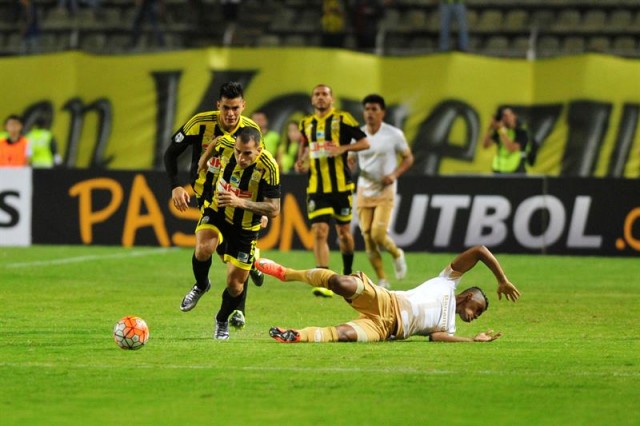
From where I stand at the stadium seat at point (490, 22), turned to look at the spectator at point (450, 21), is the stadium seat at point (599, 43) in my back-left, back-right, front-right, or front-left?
back-left

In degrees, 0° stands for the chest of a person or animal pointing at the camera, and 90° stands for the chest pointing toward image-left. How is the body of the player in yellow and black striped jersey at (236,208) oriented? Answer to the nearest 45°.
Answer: approximately 45°

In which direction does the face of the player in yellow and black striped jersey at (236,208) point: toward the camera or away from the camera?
toward the camera

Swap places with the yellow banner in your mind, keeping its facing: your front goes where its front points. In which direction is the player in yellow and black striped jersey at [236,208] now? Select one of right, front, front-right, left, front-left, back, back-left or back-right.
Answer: front

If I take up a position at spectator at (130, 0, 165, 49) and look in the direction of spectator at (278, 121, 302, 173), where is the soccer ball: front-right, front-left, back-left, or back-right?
front-right

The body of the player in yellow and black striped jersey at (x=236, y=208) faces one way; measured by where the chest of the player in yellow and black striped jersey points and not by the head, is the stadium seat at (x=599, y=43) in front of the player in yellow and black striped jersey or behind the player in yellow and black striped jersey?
behind

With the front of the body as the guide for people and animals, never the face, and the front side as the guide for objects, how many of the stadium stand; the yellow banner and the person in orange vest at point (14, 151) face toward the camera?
3

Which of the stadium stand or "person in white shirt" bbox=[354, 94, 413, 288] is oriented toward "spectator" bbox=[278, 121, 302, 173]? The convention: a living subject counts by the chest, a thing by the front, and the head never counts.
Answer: the stadium stand

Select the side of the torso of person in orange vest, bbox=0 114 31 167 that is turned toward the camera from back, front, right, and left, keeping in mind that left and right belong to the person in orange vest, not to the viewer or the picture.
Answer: front

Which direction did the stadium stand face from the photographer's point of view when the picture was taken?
facing the viewer

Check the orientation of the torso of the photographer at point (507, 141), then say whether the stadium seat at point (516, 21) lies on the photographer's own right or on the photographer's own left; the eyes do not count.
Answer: on the photographer's own right

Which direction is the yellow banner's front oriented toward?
toward the camera

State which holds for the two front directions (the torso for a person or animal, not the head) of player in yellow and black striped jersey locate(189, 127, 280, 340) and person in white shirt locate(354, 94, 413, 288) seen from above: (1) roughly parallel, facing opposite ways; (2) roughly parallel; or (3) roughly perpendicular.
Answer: roughly parallel
